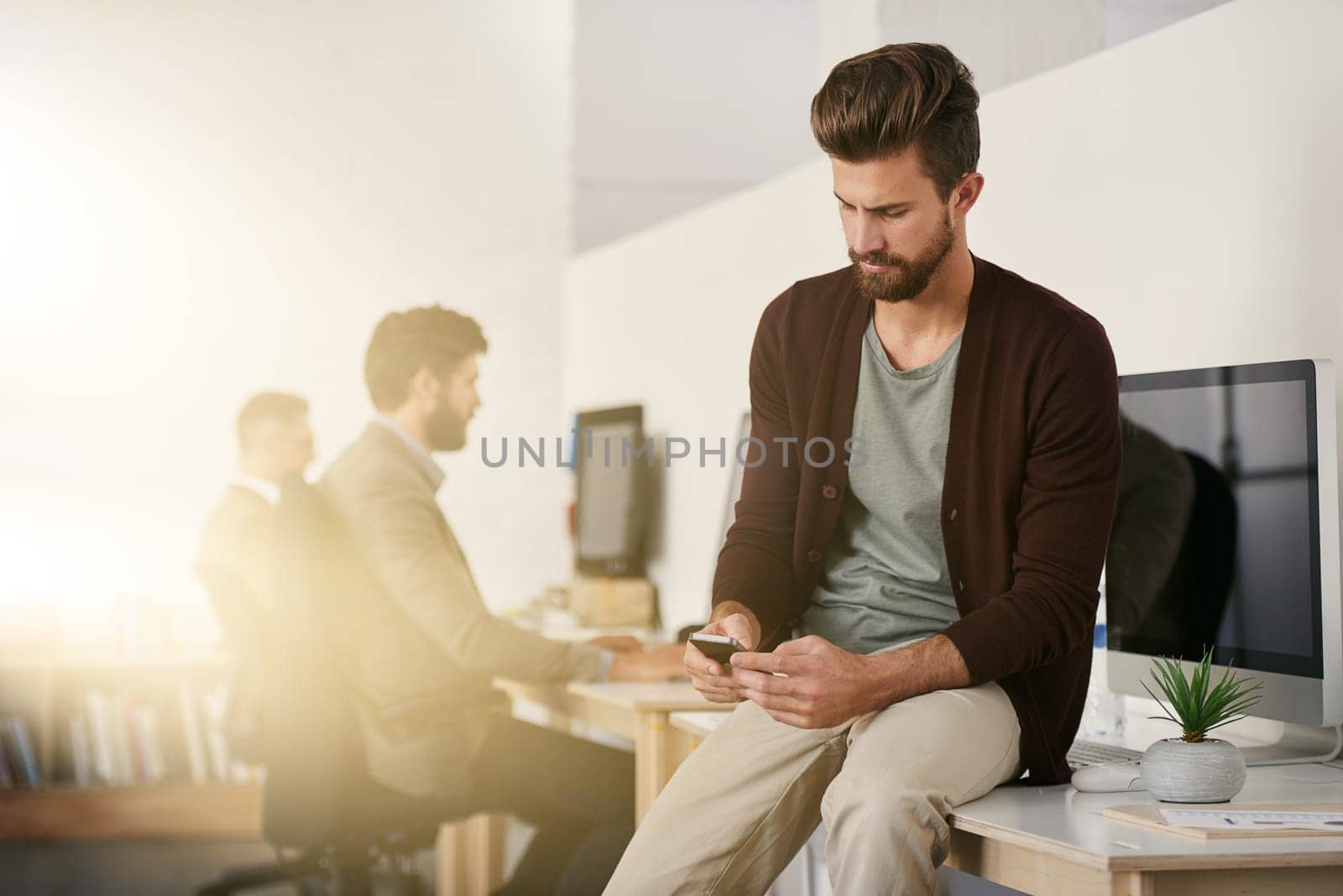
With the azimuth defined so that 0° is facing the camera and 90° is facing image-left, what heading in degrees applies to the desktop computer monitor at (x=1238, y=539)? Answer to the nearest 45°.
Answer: approximately 45°

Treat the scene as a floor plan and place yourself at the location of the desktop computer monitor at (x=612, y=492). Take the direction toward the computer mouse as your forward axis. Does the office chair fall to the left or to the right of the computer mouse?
right

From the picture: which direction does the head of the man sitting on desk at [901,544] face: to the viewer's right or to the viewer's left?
to the viewer's left

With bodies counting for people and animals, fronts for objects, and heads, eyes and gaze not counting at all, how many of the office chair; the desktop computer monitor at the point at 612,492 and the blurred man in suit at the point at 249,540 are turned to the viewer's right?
2

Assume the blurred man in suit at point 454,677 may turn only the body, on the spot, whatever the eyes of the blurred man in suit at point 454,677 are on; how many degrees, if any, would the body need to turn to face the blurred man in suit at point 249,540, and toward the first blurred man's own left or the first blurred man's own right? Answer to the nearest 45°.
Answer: approximately 135° to the first blurred man's own left

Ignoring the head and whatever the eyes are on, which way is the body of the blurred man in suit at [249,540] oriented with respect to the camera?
to the viewer's right

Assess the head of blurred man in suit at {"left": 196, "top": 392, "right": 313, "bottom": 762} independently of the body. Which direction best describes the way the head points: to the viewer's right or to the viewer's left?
to the viewer's right

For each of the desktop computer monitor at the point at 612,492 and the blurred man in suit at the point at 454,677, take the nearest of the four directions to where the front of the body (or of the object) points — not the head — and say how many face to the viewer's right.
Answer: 1

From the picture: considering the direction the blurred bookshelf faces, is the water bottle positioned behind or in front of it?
in front

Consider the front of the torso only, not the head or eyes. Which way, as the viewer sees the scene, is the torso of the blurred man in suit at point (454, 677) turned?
to the viewer's right

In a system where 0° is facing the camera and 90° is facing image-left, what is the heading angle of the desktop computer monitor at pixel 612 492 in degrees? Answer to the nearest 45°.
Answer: approximately 45°

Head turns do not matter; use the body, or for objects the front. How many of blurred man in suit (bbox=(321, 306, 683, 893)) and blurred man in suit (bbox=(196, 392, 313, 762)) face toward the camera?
0

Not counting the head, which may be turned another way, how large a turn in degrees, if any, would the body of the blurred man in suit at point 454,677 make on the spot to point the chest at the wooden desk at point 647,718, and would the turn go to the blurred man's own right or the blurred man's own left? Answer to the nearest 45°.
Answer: approximately 45° to the blurred man's own right
